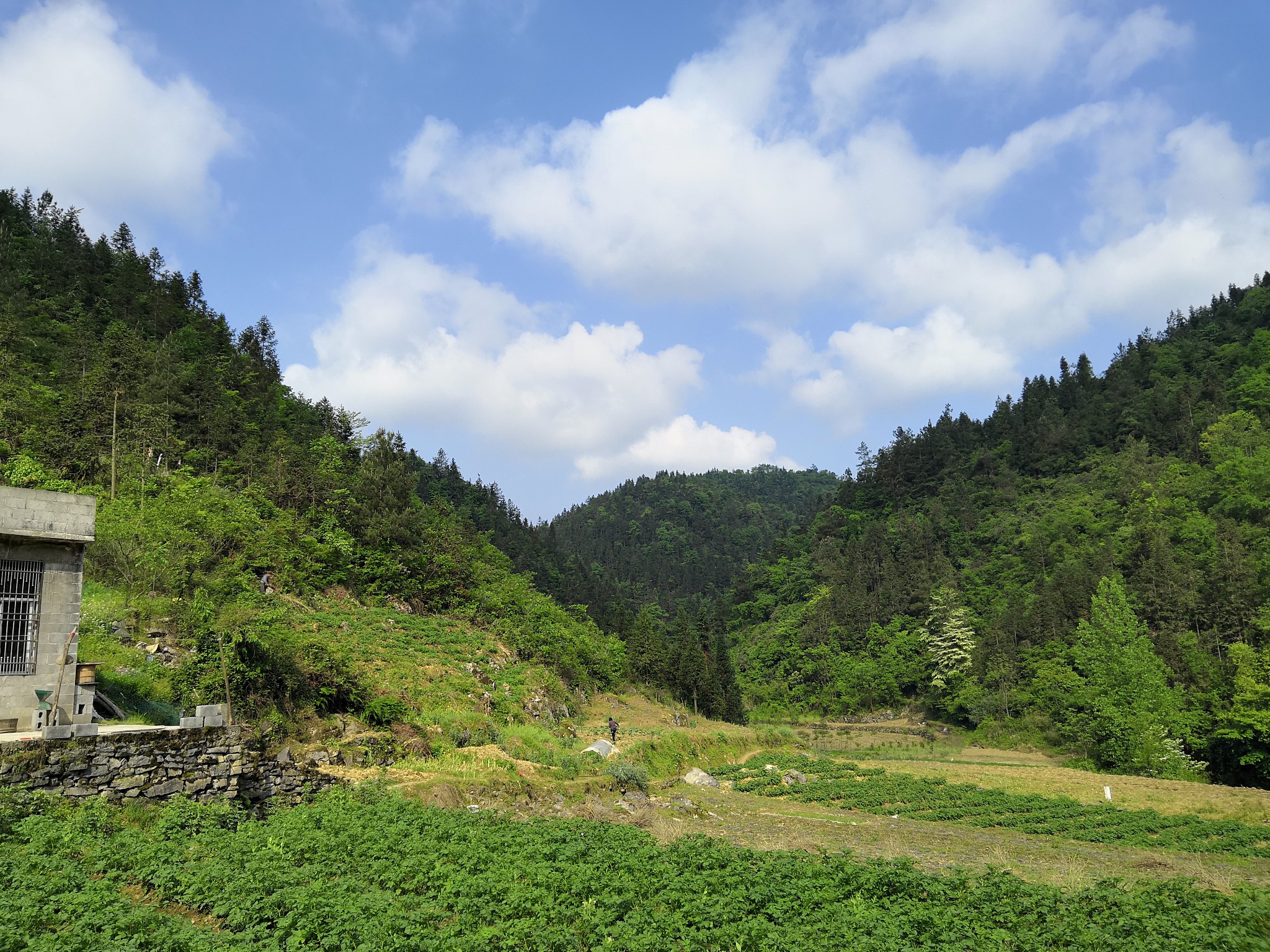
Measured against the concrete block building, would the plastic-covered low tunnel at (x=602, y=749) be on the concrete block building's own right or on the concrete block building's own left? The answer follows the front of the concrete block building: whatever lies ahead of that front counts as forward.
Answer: on the concrete block building's own left

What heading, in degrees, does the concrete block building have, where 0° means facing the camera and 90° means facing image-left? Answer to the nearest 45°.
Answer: approximately 0°

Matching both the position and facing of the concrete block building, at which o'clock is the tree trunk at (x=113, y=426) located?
The tree trunk is roughly at 6 o'clock from the concrete block building.

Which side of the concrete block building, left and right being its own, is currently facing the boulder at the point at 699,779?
left
